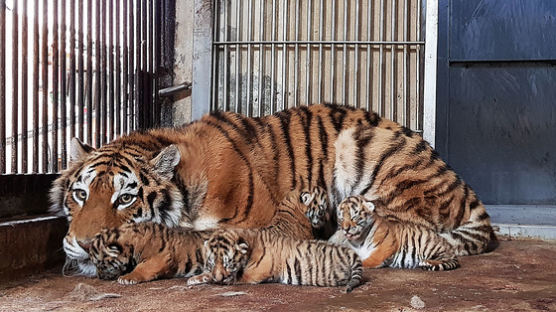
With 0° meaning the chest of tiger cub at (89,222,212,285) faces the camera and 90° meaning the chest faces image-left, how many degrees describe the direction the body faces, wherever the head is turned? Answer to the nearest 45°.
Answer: approximately 90°

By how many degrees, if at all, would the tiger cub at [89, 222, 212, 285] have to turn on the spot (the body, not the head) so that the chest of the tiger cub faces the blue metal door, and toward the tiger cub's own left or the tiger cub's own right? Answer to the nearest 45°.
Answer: approximately 135° to the tiger cub's own right

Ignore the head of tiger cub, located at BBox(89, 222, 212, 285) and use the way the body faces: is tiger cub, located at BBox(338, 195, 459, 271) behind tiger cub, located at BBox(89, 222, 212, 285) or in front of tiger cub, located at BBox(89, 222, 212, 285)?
behind

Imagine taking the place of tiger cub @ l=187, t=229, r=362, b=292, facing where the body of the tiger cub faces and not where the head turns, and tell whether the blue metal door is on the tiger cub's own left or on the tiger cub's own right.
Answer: on the tiger cub's own right

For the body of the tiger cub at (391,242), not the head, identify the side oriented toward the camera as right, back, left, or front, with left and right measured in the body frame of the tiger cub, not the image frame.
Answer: left

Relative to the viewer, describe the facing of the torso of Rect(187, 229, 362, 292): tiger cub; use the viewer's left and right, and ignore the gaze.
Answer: facing to the left of the viewer

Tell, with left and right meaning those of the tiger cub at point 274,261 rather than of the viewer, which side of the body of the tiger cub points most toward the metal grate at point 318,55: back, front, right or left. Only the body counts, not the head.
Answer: right
